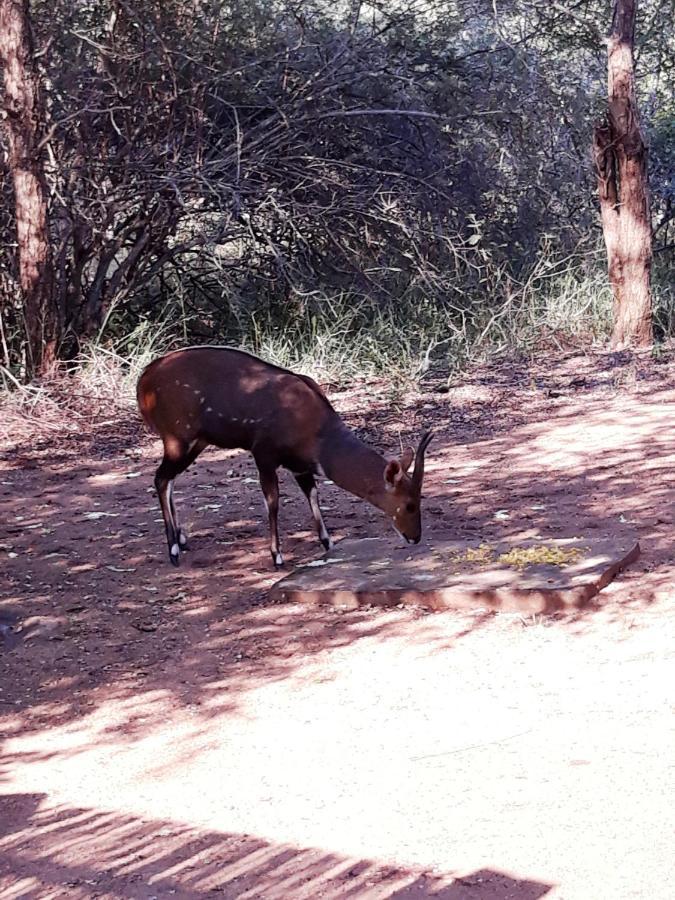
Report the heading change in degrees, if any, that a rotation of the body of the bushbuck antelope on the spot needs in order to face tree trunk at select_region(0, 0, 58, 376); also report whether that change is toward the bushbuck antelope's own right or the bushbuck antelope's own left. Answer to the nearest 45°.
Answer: approximately 90° to the bushbuck antelope's own left

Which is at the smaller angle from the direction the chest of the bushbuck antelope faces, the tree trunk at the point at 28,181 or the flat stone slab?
the flat stone slab

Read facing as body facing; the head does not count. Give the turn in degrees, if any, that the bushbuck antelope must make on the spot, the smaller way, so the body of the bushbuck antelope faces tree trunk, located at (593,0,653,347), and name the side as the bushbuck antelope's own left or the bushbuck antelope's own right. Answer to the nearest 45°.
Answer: approximately 45° to the bushbuck antelope's own left

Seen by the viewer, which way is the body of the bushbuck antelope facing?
to the viewer's right

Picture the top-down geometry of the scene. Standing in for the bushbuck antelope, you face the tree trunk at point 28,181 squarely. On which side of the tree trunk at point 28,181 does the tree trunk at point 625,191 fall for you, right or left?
right

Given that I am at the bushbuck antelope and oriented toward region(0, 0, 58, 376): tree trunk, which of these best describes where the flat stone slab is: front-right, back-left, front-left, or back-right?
back-right
